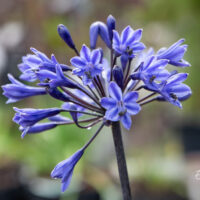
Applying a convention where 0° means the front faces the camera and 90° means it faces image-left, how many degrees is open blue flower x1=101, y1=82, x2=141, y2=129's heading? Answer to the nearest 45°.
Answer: approximately 0°
